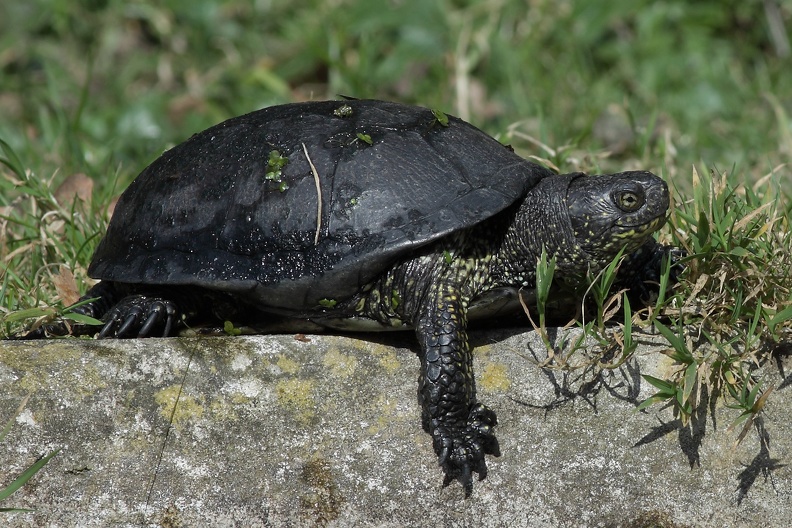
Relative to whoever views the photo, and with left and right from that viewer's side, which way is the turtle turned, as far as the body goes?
facing to the right of the viewer

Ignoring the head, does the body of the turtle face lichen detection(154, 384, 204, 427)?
no
